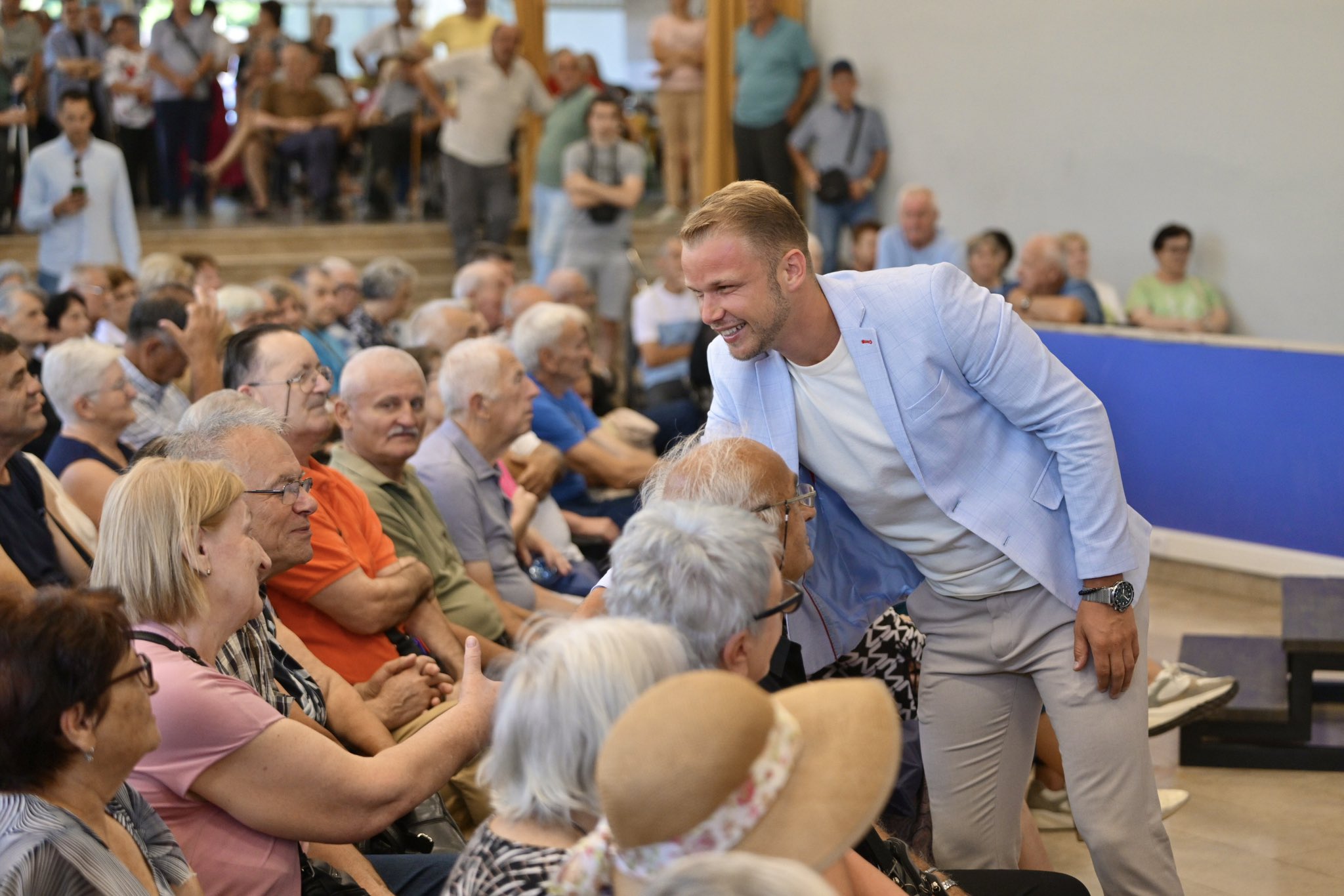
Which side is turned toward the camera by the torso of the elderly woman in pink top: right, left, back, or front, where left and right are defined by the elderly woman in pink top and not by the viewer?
right

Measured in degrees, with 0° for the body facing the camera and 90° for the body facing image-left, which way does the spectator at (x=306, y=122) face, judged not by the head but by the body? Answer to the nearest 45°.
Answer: approximately 0°

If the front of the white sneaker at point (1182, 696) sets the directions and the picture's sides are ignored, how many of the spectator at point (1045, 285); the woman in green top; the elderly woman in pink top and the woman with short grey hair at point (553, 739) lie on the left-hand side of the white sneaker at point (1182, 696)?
2

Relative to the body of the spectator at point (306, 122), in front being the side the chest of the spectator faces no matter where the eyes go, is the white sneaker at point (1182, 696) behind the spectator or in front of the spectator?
in front

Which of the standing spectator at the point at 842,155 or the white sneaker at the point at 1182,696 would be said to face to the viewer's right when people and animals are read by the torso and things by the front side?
the white sneaker

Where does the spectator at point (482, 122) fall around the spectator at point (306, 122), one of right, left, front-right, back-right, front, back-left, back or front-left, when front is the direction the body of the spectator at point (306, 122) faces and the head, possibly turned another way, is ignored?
front-left

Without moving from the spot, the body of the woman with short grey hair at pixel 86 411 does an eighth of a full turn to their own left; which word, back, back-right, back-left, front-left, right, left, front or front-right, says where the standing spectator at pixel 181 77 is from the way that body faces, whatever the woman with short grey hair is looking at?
front-left

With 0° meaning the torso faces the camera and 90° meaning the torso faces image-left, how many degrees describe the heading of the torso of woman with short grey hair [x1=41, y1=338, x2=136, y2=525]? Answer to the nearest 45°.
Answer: approximately 270°

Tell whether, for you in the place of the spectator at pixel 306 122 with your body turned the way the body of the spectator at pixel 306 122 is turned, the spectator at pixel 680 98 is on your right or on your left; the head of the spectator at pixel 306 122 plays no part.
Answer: on your left

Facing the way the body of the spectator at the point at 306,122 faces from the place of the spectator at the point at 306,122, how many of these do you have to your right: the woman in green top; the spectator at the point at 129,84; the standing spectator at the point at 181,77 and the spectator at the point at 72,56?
3

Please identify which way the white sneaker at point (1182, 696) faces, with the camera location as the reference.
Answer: facing to the right of the viewer
